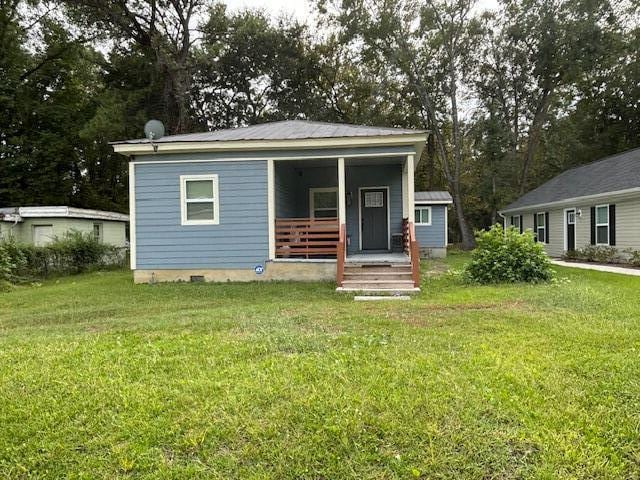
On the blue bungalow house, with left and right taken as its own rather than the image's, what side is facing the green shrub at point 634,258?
left

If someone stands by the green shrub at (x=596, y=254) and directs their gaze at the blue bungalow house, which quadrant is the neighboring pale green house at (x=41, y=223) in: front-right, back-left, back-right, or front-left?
front-right

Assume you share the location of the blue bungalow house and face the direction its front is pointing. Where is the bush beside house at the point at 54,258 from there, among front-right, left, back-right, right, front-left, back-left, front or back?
back-right

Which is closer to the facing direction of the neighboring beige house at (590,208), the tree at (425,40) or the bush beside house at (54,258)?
the bush beside house

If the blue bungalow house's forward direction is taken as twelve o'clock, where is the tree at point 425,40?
The tree is roughly at 7 o'clock from the blue bungalow house.

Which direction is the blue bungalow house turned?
toward the camera

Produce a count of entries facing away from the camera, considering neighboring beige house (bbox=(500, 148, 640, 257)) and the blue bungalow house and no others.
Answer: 0

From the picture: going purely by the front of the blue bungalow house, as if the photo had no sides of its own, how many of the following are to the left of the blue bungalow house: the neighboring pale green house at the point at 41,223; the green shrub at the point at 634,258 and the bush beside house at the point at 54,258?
1

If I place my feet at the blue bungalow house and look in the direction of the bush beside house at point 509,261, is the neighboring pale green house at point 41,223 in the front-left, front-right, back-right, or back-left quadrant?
back-left

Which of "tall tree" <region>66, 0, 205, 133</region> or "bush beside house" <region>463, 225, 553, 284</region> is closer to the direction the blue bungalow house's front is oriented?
the bush beside house

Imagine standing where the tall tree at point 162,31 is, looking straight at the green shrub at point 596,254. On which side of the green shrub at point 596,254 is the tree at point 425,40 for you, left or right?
left

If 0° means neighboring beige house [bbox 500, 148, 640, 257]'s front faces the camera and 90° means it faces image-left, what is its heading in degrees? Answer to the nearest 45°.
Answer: approximately 45°

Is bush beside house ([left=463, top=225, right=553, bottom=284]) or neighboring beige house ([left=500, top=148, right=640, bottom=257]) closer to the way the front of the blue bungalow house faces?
the bush beside house
